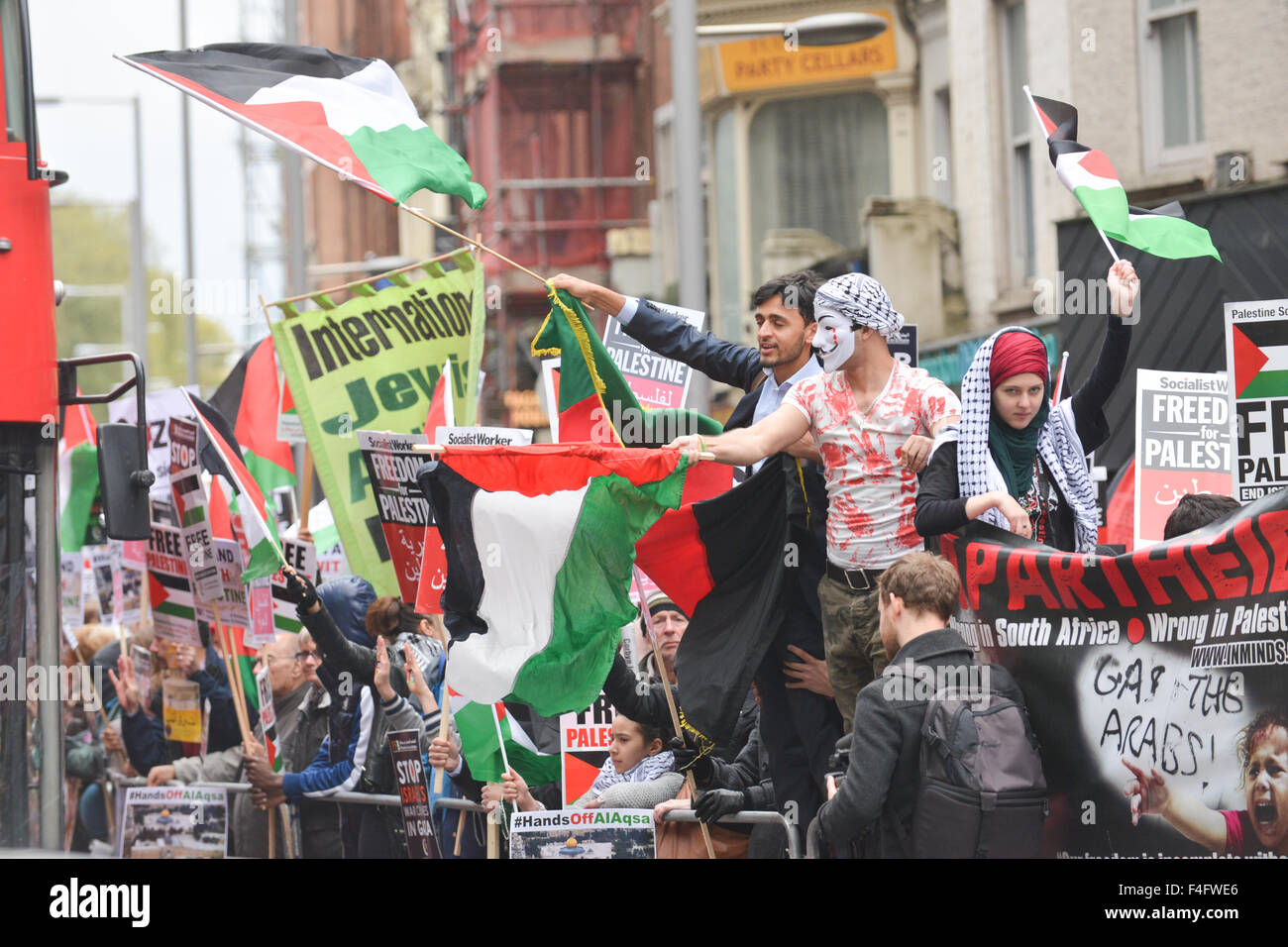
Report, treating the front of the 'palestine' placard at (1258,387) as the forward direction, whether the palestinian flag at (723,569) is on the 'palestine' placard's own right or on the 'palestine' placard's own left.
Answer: on the 'palestine' placard's own right

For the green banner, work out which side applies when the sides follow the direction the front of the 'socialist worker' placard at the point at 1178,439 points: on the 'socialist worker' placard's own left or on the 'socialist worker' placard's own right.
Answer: on the 'socialist worker' placard's own right

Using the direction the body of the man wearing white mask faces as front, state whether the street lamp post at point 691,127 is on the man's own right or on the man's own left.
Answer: on the man's own right

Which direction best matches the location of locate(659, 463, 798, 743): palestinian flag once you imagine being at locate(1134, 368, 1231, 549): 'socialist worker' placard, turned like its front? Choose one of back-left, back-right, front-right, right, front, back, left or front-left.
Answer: front-right

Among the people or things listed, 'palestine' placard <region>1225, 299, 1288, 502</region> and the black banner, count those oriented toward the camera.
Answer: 2

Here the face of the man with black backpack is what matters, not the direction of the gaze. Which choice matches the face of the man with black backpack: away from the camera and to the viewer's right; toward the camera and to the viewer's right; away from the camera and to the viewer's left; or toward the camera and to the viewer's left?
away from the camera and to the viewer's left

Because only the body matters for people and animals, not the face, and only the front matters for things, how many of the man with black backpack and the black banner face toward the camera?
1

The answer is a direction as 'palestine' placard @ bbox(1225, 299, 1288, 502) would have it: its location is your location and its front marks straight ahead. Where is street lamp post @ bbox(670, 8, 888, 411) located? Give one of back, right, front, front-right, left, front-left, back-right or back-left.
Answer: back-right
